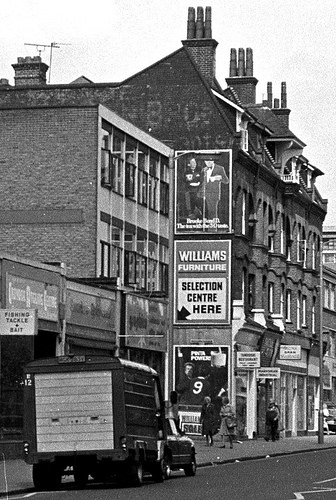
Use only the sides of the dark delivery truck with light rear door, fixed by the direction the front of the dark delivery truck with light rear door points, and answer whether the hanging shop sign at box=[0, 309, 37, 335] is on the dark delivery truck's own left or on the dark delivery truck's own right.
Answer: on the dark delivery truck's own left

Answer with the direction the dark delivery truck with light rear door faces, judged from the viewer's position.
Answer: facing away from the viewer and to the right of the viewer
